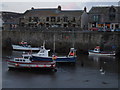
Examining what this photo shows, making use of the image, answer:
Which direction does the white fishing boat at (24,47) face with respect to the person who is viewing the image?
facing to the left of the viewer

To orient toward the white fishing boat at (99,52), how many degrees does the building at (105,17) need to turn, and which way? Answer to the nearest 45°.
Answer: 0° — it already faces it

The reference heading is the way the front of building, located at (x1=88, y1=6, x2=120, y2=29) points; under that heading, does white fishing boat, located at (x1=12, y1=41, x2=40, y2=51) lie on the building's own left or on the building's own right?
on the building's own right

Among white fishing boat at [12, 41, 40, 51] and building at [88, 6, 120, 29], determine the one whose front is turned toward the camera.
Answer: the building

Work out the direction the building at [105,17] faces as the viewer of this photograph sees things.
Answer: facing the viewer
